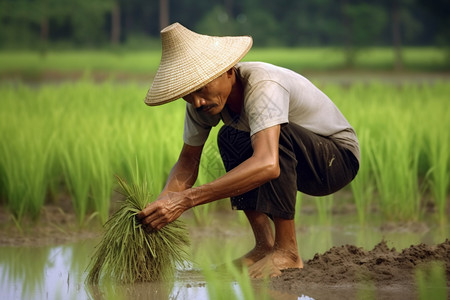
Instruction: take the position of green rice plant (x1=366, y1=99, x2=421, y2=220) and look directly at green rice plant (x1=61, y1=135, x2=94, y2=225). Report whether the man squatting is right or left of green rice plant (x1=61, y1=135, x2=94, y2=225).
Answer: left

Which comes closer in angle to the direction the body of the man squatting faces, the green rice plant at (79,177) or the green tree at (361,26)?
the green rice plant

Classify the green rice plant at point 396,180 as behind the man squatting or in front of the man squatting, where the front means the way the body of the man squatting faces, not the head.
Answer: behind

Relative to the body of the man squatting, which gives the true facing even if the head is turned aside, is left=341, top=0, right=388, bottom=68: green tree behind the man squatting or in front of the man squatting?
behind

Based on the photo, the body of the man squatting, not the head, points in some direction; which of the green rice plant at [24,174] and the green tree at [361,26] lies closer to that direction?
the green rice plant

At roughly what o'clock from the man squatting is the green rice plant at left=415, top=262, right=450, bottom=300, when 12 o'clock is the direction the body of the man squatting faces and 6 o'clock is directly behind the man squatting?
The green rice plant is roughly at 8 o'clock from the man squatting.

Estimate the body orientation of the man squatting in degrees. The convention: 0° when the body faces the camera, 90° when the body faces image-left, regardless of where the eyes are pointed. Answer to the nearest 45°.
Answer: approximately 45°

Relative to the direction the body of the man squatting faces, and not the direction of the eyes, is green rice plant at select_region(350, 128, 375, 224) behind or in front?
behind

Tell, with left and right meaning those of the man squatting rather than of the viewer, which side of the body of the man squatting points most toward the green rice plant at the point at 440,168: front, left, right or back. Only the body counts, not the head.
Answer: back
